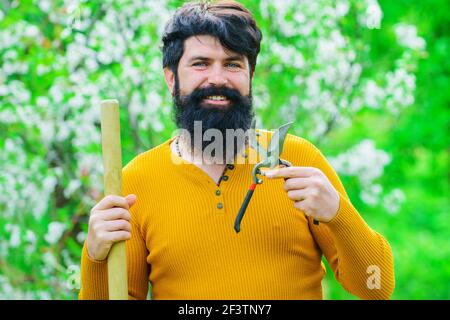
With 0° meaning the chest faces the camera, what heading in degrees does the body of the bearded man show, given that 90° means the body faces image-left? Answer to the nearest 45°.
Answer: approximately 0°

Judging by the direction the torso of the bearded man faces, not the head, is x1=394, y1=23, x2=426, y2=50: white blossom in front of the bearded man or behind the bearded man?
behind
